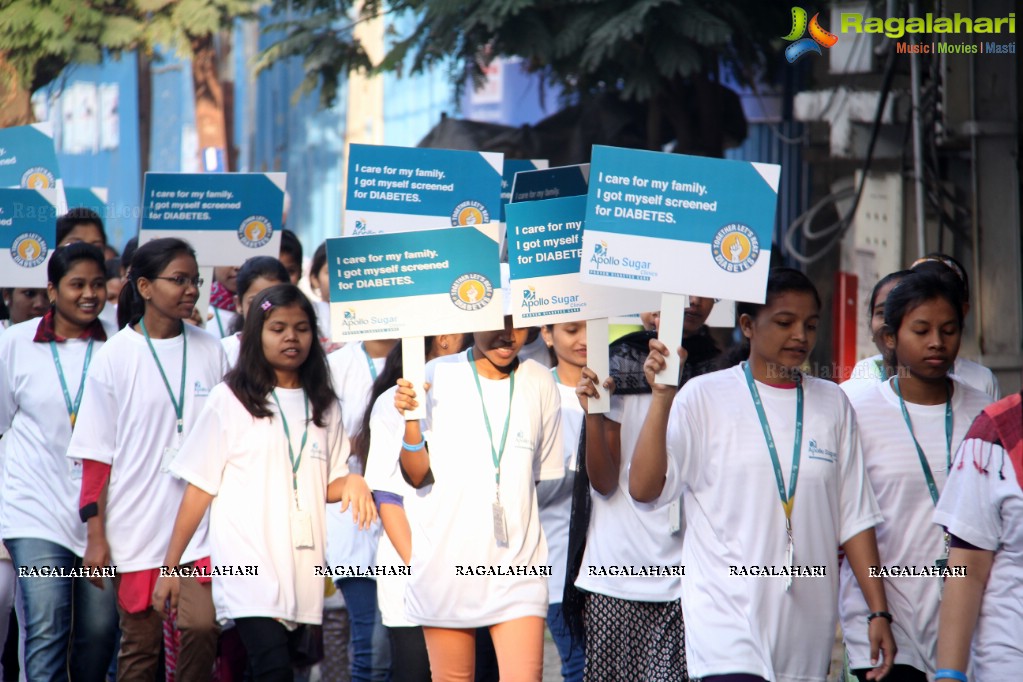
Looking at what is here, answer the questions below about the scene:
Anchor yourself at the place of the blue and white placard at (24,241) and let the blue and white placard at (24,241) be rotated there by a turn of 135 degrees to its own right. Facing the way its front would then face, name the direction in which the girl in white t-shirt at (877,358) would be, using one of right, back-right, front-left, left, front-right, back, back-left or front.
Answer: back

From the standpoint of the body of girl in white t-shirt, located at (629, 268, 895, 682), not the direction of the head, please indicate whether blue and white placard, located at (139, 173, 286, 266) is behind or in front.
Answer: behind

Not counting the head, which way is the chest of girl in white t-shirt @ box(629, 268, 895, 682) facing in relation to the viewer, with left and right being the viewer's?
facing the viewer and to the right of the viewer

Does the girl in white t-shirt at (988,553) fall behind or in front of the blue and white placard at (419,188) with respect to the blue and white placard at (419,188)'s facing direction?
in front

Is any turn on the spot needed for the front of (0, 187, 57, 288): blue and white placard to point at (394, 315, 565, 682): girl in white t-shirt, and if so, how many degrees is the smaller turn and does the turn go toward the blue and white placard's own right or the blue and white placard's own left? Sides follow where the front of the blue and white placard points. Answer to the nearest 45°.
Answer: approximately 45° to the blue and white placard's own left

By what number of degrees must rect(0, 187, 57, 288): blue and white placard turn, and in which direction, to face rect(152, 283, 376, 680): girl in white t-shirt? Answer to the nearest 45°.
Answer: approximately 45° to its left

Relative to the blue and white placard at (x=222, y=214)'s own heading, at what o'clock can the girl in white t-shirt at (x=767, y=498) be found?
The girl in white t-shirt is roughly at 11 o'clock from the blue and white placard.

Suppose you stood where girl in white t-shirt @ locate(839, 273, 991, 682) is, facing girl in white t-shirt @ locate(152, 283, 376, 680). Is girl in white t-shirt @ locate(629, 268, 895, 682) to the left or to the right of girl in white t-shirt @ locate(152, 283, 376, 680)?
left

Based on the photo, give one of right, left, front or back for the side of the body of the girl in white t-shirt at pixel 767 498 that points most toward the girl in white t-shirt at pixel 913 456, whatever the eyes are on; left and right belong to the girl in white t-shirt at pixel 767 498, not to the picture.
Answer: left

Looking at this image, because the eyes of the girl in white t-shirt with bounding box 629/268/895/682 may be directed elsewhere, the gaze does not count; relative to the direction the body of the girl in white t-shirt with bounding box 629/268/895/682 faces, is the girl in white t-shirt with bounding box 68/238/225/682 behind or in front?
behind
